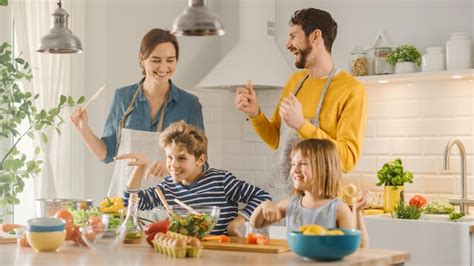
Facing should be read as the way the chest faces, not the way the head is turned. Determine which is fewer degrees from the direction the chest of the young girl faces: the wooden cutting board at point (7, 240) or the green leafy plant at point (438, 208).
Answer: the wooden cutting board

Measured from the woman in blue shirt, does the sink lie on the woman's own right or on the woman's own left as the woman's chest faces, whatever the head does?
on the woman's own left

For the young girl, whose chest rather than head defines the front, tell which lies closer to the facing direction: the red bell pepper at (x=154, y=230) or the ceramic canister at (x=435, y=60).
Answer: the red bell pepper

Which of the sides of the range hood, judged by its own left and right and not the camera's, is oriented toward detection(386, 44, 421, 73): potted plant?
left

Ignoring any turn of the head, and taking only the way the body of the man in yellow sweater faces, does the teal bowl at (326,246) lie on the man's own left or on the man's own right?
on the man's own left

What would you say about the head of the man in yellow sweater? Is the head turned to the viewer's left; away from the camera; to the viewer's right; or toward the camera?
to the viewer's left

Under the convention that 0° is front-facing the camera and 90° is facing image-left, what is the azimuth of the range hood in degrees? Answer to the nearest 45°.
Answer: approximately 45°
